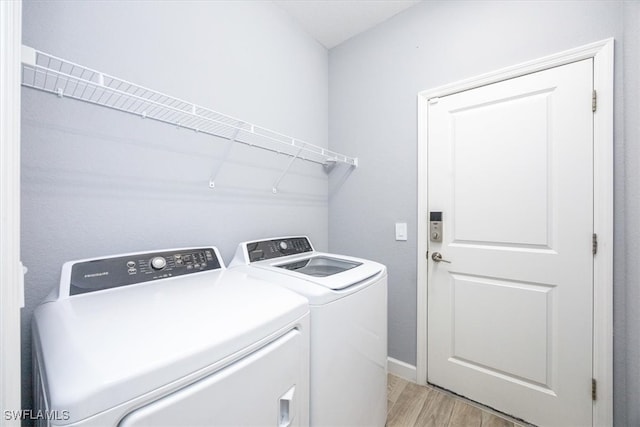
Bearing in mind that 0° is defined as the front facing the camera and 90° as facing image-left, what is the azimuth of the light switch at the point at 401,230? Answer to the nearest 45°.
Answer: approximately 0°

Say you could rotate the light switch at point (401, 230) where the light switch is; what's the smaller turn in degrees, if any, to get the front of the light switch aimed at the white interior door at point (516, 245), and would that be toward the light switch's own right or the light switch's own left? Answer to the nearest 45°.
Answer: approximately 90° to the light switch's own left

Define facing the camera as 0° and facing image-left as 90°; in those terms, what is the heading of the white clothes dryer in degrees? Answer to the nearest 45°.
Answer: approximately 315°

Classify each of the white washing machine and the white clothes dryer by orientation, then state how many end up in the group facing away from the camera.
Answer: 0

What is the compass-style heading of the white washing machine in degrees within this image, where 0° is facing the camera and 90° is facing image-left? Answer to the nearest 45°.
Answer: approximately 315°

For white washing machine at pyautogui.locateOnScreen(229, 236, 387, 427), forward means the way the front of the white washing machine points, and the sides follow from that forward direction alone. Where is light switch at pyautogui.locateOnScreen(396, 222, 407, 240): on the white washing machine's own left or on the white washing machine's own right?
on the white washing machine's own left

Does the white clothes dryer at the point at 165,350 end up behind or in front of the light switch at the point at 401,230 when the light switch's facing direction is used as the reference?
in front

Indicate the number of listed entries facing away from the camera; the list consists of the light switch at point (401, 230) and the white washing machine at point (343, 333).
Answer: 0

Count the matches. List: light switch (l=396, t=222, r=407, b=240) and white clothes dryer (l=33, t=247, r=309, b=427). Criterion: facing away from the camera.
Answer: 0
